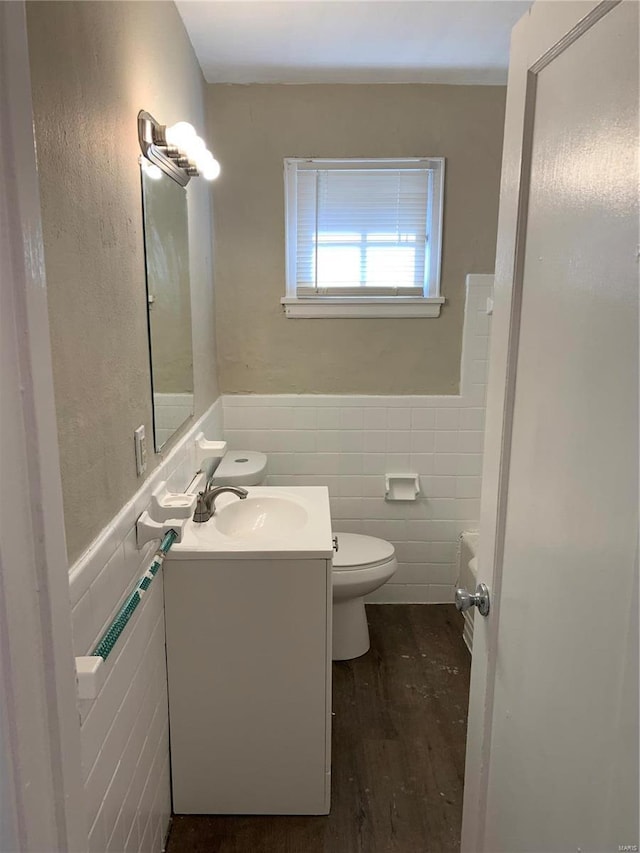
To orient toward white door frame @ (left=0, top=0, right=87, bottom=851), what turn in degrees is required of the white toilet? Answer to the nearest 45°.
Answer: approximately 90° to its right

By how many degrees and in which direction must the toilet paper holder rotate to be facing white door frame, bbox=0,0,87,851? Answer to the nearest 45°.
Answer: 0° — it already faces it

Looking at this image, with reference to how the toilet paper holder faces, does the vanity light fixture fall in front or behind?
in front

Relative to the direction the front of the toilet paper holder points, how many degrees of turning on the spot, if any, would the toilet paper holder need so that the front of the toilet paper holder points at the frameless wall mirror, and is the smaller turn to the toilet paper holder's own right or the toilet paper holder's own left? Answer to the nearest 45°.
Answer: approximately 45° to the toilet paper holder's own right

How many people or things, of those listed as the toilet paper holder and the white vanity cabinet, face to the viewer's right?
1

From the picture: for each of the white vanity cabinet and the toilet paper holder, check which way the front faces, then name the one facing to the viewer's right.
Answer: the white vanity cabinet

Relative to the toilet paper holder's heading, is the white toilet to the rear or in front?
in front

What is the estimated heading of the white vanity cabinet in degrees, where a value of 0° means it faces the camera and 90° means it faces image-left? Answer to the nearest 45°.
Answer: approximately 270°
